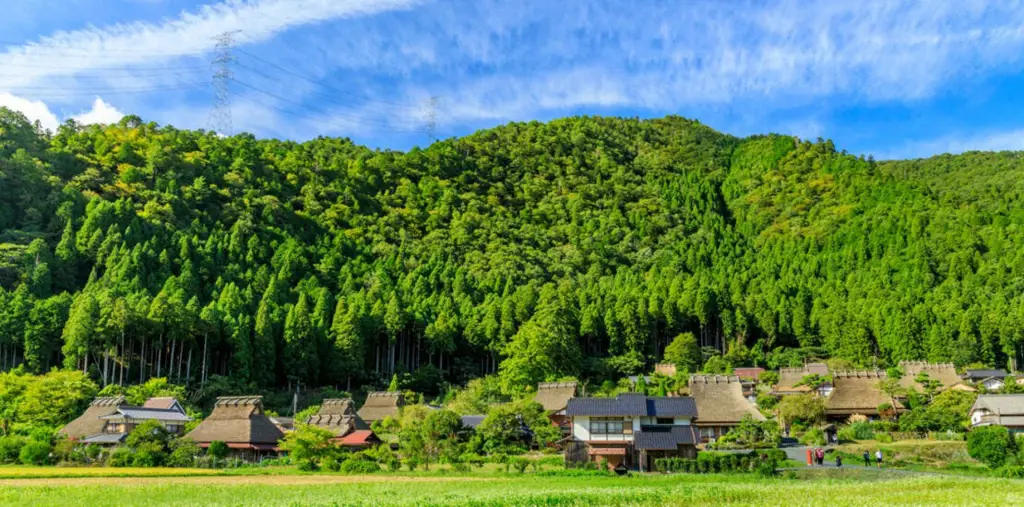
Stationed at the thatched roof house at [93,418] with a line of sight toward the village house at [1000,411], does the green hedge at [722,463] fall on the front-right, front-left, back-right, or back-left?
front-right

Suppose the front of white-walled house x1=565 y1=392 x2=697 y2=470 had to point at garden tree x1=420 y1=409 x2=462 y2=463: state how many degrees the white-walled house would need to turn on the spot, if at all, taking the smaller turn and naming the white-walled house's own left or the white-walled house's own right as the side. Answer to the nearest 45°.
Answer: approximately 90° to the white-walled house's own right

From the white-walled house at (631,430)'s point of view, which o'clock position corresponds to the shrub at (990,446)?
The shrub is roughly at 10 o'clock from the white-walled house.

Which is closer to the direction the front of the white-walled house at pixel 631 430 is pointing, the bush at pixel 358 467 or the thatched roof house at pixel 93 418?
the bush

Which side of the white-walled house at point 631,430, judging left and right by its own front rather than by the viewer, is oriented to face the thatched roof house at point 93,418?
right

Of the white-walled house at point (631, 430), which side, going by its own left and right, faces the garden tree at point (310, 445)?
right

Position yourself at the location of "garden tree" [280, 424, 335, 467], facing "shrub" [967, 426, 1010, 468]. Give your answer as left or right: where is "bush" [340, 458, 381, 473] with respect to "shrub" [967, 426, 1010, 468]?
right

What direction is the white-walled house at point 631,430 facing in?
toward the camera

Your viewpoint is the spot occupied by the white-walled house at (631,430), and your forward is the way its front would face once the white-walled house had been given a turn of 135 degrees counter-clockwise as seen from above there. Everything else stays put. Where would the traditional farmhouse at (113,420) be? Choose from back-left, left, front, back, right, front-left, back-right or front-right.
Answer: back-left

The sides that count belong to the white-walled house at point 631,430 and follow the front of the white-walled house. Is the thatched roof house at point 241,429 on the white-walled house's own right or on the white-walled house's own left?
on the white-walled house's own right

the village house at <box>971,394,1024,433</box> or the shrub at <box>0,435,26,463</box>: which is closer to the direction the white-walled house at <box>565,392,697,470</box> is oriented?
the shrub

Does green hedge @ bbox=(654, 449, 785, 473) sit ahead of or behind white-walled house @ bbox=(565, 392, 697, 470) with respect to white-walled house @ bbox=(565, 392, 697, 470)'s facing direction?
ahead

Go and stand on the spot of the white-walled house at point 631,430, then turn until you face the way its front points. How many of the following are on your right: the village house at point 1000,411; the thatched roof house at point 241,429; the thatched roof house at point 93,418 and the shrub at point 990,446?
2
